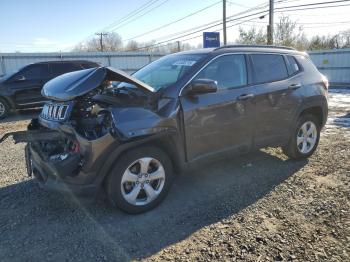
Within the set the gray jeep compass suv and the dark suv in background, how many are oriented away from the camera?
0

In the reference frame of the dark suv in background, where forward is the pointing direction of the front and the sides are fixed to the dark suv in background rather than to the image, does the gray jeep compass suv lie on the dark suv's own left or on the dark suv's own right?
on the dark suv's own left

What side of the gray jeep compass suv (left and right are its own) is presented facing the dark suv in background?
right

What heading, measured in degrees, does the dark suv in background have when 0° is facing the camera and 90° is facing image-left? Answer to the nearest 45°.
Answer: approximately 90°

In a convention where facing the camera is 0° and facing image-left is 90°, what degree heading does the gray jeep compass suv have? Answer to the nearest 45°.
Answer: approximately 45°
